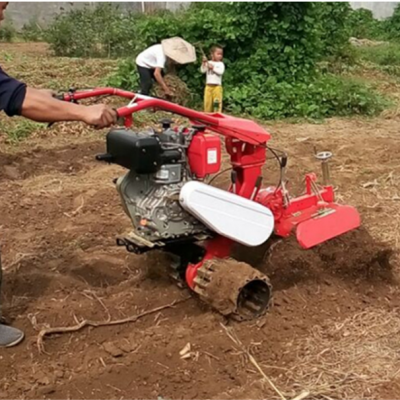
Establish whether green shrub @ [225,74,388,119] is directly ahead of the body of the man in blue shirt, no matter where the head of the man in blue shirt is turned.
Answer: no

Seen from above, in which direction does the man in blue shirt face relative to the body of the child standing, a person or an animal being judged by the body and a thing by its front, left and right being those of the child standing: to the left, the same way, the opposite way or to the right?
to the left

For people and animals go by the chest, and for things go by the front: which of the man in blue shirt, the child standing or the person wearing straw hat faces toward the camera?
the child standing

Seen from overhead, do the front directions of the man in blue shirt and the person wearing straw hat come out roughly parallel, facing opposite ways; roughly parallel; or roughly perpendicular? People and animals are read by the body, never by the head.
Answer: roughly parallel

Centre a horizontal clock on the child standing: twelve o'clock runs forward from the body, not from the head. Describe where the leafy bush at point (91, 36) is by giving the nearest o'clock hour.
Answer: The leafy bush is roughly at 5 o'clock from the child standing.

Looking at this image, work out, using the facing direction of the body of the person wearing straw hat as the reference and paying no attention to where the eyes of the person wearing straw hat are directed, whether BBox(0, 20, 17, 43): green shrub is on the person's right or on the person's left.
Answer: on the person's left

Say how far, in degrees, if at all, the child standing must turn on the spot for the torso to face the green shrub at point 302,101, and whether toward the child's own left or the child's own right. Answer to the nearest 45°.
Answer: approximately 90° to the child's own left

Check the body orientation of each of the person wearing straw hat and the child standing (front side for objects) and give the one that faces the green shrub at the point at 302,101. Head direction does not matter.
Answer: the person wearing straw hat

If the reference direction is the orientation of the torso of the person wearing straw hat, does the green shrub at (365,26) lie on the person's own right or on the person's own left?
on the person's own left

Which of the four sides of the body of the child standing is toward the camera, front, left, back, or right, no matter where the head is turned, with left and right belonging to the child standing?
front

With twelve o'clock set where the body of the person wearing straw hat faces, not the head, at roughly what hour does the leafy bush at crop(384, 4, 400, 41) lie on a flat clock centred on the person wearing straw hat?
The leafy bush is roughly at 10 o'clock from the person wearing straw hat.

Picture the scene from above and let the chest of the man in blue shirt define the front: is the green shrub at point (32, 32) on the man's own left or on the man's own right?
on the man's own left

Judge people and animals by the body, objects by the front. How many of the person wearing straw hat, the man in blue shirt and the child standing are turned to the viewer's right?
2

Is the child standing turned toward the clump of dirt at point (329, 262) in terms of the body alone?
yes

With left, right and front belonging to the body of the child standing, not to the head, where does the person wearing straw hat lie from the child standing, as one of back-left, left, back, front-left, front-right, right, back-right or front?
right

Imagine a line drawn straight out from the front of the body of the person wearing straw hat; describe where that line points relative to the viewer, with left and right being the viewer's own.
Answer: facing to the right of the viewer

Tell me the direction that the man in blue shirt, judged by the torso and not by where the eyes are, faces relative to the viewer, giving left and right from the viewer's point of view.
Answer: facing to the right of the viewer

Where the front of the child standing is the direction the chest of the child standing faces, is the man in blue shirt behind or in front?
in front
